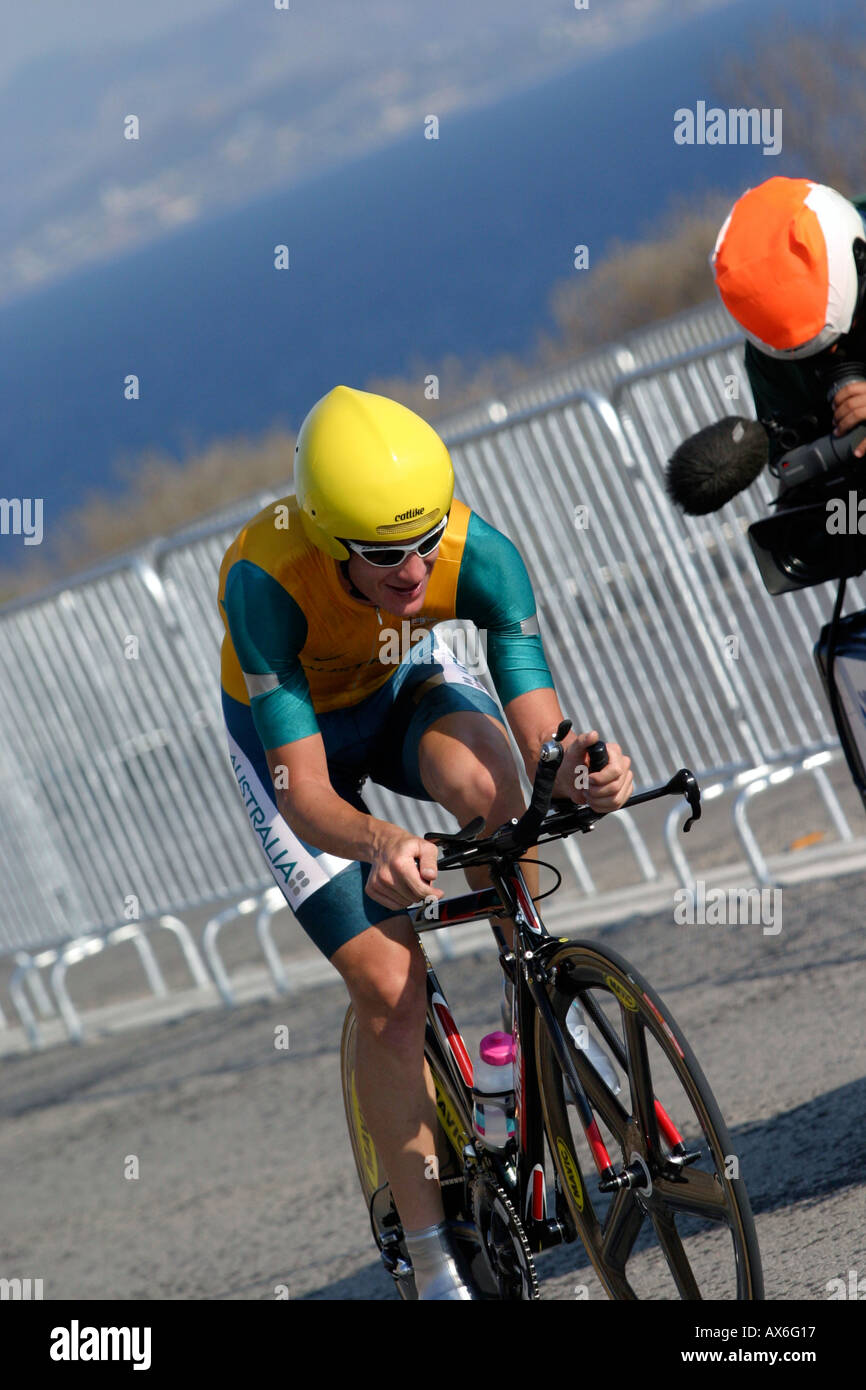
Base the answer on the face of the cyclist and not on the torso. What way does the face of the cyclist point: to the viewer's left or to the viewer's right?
to the viewer's right

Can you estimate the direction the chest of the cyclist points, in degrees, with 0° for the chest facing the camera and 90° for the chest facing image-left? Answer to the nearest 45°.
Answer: approximately 315°

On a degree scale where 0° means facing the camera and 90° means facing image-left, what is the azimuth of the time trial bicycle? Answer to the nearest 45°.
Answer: approximately 315°
